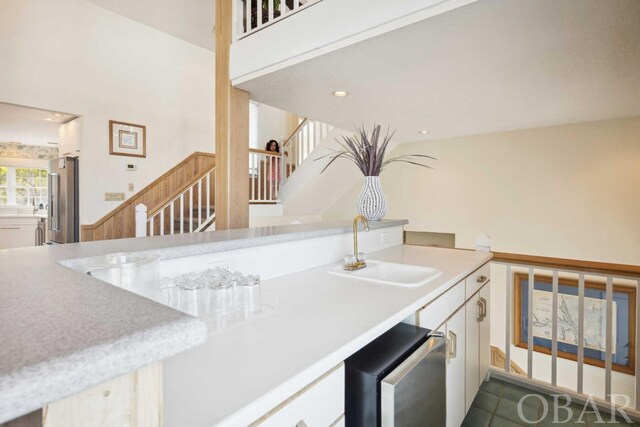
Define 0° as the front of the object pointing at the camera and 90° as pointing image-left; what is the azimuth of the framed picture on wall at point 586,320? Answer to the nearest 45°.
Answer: approximately 45°

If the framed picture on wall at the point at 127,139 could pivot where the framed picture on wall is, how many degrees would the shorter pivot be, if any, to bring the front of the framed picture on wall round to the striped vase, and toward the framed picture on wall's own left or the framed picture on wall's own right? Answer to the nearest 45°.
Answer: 0° — it already faces it

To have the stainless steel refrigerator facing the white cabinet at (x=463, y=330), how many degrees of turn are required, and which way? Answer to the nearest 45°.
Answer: approximately 45° to its left

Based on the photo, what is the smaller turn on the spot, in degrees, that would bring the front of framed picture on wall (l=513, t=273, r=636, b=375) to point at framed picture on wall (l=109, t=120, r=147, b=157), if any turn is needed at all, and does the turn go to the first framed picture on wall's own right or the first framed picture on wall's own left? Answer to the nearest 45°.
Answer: approximately 90° to the first framed picture on wall's own right

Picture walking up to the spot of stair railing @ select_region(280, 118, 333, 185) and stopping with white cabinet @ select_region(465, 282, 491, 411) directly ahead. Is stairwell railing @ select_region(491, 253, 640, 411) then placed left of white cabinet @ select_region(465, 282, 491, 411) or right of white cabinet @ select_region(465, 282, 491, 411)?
left

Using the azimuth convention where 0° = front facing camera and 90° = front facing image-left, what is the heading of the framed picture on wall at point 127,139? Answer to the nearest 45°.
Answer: approximately 315°
